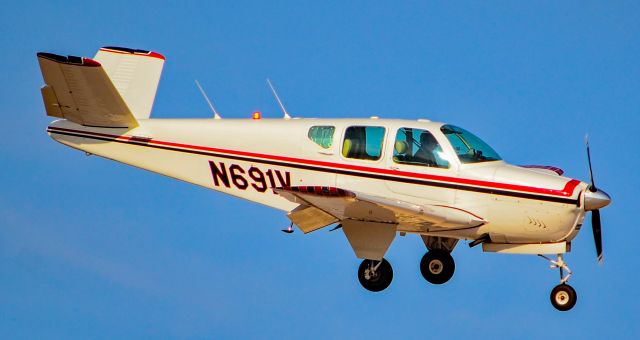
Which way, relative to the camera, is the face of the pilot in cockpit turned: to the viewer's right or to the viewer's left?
to the viewer's right

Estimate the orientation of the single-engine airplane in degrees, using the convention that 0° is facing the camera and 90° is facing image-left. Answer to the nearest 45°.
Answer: approximately 270°
